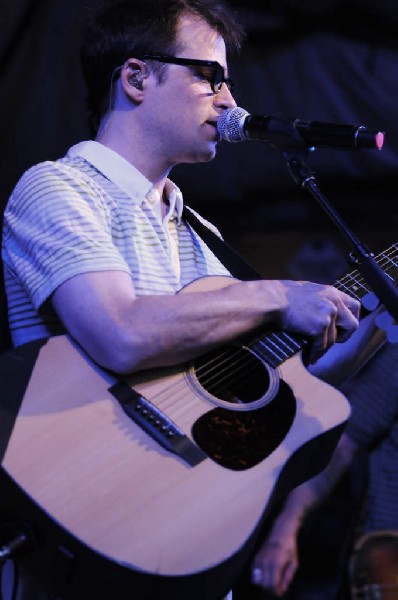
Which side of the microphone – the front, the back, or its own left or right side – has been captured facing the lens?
left

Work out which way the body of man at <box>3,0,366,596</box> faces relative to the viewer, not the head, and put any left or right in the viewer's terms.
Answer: facing the viewer and to the right of the viewer

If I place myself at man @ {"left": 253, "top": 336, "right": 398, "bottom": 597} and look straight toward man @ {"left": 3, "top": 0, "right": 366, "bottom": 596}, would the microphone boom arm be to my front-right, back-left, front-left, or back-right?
front-left

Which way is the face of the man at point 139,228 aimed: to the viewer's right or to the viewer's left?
to the viewer's right
